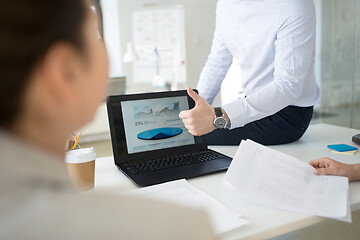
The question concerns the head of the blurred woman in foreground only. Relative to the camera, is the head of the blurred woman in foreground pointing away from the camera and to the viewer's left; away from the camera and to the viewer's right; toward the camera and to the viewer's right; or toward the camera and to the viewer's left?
away from the camera and to the viewer's right

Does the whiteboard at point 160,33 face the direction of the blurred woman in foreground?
yes

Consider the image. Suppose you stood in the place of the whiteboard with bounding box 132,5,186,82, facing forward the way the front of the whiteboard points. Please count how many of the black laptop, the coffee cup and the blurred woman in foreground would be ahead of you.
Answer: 3

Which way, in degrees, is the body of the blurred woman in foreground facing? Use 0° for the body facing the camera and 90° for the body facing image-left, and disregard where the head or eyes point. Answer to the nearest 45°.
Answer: approximately 225°

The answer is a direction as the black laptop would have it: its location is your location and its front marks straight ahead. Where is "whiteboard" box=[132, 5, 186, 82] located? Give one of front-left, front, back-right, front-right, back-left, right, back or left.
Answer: back-left

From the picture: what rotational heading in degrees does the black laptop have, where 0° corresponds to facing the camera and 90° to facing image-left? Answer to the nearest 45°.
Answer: approximately 315°

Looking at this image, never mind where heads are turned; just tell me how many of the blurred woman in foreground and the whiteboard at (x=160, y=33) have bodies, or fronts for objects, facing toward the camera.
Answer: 1

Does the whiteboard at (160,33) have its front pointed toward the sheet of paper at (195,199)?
yes

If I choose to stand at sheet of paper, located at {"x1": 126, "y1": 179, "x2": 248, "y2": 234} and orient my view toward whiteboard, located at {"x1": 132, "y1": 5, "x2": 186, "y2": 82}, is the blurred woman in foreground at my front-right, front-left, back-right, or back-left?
back-left

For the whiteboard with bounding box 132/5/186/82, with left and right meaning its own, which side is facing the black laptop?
front
